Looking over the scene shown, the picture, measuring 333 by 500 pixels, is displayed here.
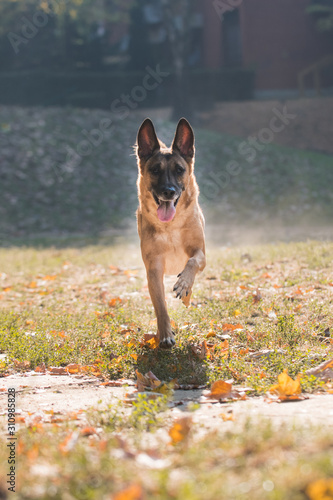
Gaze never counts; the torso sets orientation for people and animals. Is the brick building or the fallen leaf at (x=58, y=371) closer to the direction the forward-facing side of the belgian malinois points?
the fallen leaf

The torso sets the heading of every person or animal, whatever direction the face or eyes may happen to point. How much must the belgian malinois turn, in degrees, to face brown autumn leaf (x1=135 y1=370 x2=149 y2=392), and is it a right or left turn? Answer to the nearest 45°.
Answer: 0° — it already faces it

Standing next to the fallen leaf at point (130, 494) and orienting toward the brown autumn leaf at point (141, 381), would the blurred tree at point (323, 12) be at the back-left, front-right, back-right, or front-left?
front-right

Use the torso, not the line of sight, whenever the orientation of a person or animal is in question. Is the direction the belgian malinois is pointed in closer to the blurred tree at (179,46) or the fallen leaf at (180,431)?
the fallen leaf

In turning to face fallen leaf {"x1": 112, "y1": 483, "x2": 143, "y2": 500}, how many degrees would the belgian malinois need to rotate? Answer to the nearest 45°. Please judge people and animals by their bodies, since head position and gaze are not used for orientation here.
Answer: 0° — it already faces it

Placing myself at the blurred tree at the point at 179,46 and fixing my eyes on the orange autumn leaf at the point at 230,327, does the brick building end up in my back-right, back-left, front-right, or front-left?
back-left

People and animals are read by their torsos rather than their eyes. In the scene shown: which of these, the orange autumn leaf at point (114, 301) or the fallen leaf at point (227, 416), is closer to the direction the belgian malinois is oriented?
the fallen leaf

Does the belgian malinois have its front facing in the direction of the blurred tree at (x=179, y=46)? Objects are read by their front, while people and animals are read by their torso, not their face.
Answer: no

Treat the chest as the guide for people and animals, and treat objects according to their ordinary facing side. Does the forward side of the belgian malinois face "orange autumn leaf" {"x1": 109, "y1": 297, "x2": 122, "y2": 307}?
no

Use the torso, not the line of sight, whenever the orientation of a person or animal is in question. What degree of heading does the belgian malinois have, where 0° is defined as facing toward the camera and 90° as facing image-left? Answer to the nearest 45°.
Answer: approximately 0°

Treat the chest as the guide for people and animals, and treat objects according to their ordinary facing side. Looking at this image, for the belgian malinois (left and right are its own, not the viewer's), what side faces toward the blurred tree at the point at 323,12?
back

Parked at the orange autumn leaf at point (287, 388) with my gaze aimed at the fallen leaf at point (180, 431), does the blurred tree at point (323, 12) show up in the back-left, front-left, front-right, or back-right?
back-right

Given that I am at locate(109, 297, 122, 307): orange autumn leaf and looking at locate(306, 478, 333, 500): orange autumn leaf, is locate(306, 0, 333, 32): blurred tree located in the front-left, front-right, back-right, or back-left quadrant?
back-left

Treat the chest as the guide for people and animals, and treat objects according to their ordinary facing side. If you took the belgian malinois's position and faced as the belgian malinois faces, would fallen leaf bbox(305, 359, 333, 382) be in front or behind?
in front

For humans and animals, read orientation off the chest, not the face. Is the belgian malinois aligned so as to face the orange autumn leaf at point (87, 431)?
yes

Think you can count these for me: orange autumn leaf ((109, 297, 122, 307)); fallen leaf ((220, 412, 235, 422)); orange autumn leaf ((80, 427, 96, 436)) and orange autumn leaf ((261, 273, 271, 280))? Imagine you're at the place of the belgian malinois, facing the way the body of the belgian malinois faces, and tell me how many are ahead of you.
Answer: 2

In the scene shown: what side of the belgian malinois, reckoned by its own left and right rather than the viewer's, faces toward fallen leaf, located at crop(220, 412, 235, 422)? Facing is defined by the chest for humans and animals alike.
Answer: front

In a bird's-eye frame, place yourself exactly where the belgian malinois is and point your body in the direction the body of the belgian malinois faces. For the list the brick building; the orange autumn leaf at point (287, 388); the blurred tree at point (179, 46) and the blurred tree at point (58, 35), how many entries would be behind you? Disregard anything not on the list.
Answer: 3
